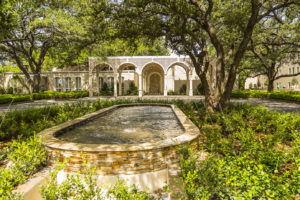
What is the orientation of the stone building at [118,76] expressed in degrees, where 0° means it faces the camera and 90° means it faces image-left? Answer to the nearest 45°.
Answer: approximately 0°

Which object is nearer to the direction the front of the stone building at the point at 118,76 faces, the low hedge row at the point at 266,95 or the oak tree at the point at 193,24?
the oak tree

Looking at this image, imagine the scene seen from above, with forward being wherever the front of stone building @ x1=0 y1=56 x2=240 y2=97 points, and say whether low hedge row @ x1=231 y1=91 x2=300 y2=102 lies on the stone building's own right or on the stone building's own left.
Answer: on the stone building's own left

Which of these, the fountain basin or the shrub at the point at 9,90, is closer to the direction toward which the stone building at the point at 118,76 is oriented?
the fountain basin

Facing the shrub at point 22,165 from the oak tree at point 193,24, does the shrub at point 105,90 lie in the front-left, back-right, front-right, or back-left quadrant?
back-right

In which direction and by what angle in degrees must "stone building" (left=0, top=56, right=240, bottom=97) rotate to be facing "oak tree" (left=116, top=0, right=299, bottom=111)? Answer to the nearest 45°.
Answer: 0° — it already faces it

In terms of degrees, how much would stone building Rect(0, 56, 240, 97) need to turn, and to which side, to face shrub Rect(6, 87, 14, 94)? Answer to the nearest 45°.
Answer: approximately 90° to its right

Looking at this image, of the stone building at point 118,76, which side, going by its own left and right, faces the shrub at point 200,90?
left

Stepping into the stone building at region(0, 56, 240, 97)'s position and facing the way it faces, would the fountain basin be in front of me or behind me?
in front

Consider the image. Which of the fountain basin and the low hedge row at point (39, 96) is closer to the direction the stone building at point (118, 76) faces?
the fountain basin

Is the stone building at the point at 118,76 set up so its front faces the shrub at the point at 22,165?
yes
